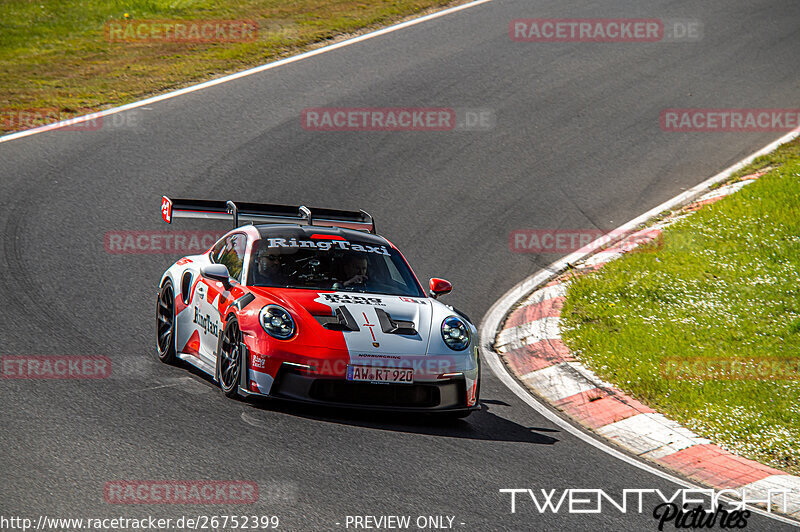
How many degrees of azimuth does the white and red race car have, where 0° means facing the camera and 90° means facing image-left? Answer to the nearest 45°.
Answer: approximately 0°
